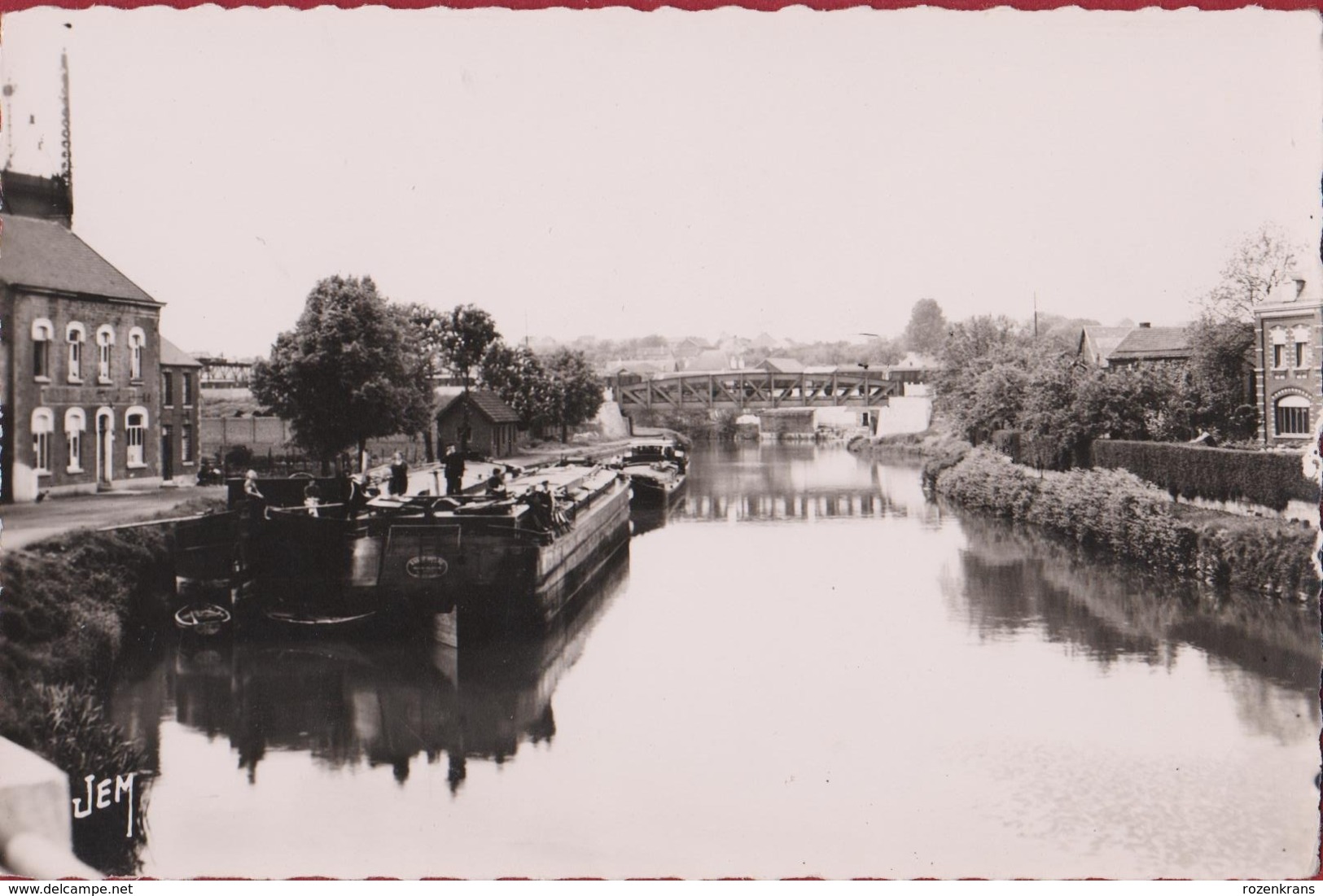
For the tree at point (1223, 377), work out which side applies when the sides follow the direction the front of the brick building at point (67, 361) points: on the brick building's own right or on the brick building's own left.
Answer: on the brick building's own left

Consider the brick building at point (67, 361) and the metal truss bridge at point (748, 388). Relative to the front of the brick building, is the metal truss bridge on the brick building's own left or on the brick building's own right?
on the brick building's own left

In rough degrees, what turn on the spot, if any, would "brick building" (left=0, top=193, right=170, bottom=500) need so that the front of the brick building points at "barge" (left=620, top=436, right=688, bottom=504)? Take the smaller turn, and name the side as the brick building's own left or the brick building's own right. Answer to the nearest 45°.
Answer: approximately 90° to the brick building's own left

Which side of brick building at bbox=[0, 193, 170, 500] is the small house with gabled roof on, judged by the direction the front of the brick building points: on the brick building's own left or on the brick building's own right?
on the brick building's own left

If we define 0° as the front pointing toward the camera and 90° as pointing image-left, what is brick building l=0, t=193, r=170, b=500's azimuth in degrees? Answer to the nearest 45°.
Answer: approximately 315°

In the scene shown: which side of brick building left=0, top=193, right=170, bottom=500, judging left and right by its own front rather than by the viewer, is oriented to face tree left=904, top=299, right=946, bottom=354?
left

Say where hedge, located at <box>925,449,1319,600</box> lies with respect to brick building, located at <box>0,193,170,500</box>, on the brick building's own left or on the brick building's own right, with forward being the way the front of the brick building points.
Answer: on the brick building's own left

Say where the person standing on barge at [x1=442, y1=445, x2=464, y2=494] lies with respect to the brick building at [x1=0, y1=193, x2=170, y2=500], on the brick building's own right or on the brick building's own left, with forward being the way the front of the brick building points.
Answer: on the brick building's own left

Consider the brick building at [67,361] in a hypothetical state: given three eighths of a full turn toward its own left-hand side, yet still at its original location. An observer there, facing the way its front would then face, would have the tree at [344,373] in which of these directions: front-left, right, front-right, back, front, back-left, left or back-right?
front-right

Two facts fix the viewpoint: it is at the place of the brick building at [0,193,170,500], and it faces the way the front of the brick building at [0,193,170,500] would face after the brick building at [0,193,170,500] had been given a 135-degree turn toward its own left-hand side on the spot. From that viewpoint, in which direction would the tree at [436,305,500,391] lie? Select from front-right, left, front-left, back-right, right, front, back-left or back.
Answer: front-right

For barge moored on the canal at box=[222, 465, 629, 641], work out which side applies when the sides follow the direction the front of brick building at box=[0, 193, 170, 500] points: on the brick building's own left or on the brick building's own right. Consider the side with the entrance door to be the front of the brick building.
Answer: on the brick building's own left

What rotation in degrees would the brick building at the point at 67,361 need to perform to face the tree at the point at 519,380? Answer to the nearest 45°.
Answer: approximately 90° to its left

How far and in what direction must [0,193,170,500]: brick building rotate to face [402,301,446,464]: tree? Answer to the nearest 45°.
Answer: approximately 90° to its left

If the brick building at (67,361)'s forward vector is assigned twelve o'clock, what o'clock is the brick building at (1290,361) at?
the brick building at (1290,361) is roughly at 11 o'clock from the brick building at (67,361).

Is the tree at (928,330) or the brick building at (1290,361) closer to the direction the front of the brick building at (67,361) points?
the brick building
